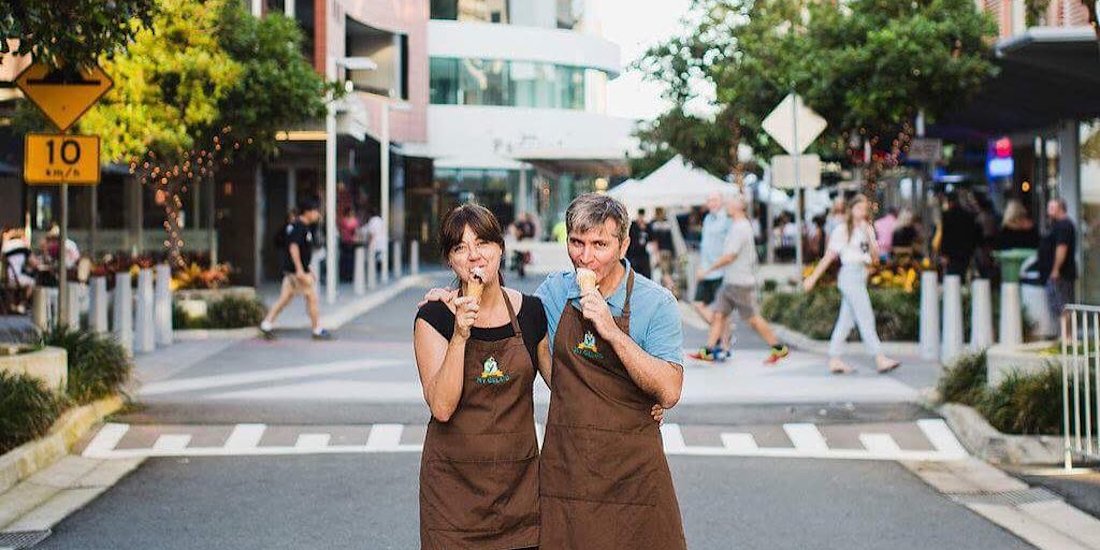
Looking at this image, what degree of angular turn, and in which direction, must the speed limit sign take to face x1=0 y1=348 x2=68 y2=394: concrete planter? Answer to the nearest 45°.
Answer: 0° — it already faces it

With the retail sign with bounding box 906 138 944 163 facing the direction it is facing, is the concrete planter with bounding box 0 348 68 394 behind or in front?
in front

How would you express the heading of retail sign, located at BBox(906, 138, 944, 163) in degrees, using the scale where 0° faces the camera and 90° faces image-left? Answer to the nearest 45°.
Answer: approximately 0°

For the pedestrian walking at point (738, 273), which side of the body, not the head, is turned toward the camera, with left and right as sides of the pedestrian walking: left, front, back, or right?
left

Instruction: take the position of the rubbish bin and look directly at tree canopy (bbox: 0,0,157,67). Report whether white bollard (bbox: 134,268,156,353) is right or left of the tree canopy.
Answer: right

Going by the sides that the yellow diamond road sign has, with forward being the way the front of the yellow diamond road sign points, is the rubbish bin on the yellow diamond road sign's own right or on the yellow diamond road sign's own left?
on the yellow diamond road sign's own left

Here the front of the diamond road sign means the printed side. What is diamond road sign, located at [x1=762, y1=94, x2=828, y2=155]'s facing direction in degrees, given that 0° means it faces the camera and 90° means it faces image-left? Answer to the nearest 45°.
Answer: approximately 180°

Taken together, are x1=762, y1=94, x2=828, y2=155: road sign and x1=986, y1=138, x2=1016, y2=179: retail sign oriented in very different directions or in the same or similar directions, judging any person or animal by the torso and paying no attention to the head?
very different directions
